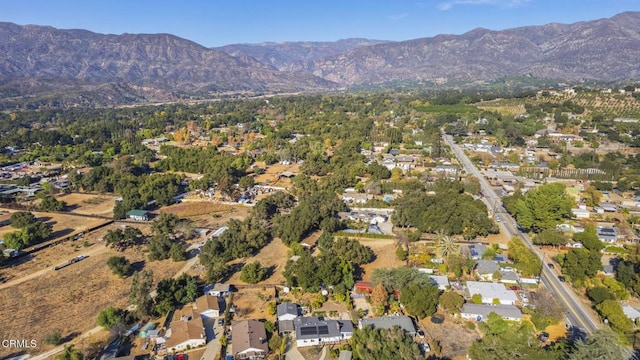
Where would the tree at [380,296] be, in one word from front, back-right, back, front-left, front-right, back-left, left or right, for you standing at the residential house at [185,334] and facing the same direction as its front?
left

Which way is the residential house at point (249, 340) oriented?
toward the camera

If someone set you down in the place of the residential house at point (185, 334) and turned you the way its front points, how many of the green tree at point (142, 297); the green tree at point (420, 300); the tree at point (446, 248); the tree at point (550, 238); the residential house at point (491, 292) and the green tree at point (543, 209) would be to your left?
5

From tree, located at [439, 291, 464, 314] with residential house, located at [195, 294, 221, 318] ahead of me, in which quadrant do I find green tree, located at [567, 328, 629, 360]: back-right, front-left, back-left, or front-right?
back-left

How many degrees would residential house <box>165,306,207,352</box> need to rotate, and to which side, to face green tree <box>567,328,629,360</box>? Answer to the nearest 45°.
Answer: approximately 45° to its left

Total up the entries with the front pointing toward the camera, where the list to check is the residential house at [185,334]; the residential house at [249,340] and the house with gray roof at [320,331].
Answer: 3

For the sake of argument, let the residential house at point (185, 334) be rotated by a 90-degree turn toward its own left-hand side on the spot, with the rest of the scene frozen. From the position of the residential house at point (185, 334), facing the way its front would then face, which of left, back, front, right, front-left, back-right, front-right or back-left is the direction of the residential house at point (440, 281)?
front

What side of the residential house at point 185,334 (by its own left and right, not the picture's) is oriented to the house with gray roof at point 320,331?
left

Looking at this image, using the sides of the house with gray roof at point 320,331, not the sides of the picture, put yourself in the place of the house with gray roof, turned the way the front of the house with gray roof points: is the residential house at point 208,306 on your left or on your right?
on your right

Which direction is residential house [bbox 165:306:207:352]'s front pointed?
toward the camera

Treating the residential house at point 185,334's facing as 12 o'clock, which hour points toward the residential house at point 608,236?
the residential house at point 608,236 is roughly at 9 o'clock from the residential house at point 185,334.

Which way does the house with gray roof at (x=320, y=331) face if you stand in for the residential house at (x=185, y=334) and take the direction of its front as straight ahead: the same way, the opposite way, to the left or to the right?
the same way

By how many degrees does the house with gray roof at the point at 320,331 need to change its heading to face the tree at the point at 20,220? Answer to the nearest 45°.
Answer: approximately 135° to its right
